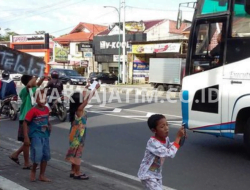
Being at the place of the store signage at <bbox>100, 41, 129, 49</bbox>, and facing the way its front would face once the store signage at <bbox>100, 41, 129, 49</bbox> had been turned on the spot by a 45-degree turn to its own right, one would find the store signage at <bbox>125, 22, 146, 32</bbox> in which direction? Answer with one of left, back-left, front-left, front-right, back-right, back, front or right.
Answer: back-left

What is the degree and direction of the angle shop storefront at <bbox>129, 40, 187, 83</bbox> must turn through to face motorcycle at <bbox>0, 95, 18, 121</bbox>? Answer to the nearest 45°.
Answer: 0° — it already faces it

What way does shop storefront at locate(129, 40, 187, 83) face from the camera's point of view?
toward the camera

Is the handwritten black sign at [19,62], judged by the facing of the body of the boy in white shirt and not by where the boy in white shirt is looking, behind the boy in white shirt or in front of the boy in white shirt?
behind

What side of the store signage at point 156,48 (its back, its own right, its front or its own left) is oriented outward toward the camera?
front

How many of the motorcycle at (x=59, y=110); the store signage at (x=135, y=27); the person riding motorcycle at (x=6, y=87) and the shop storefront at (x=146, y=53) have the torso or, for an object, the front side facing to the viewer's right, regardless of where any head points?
0

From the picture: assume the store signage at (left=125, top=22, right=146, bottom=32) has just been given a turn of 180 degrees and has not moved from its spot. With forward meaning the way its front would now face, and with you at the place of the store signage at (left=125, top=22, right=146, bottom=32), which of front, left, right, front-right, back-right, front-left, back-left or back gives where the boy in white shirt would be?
back

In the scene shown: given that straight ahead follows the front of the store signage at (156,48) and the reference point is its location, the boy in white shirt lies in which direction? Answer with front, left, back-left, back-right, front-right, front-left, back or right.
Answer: front

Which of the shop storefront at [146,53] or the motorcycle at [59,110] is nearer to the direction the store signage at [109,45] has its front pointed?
the motorcycle

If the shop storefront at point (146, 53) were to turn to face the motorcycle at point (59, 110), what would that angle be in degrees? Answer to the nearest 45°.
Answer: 0° — it already faces it

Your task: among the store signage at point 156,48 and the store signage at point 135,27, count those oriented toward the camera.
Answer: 2

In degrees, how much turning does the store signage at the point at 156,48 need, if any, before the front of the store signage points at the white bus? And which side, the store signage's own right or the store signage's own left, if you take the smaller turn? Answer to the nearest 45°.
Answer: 0° — it already faces it

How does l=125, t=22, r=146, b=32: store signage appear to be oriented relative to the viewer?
toward the camera

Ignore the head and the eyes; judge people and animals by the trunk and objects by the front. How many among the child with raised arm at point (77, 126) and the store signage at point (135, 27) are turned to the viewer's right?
1

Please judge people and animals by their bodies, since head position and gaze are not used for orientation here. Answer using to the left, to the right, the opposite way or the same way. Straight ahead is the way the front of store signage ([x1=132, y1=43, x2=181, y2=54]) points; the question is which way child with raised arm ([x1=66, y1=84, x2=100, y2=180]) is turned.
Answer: to the left

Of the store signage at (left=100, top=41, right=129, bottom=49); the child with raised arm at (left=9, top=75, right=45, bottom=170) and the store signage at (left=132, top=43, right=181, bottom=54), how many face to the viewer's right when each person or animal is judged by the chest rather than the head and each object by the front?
1

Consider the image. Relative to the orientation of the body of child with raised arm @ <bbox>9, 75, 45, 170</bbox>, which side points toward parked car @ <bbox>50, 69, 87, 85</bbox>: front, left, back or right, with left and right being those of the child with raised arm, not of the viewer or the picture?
left
